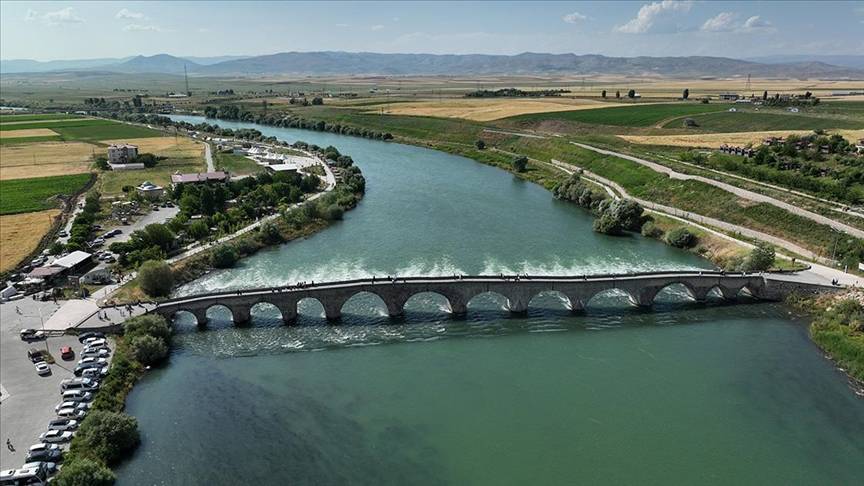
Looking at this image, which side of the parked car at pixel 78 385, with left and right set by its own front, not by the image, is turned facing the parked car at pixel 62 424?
right

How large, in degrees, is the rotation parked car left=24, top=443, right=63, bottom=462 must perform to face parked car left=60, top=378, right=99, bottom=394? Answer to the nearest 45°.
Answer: approximately 90° to its left

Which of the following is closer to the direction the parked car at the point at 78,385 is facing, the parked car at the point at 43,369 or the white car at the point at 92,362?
the white car

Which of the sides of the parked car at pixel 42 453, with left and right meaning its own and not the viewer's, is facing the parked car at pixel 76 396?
left

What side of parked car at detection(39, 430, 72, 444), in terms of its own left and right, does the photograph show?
right

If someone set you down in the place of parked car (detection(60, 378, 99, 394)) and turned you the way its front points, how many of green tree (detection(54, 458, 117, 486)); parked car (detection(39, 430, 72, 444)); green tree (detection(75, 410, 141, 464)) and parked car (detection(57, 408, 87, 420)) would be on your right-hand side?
4

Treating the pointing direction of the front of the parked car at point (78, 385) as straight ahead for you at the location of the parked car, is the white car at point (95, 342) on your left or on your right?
on your left

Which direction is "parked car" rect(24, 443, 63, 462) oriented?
to the viewer's right

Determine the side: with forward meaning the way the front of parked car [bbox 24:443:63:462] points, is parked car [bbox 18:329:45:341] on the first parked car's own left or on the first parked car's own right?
on the first parked car's own left

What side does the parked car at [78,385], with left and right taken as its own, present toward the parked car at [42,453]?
right

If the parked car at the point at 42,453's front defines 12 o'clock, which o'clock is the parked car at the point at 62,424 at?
the parked car at the point at 62,424 is roughly at 10 o'clock from the parked car at the point at 42,453.

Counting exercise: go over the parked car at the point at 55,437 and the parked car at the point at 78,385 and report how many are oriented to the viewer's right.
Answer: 2

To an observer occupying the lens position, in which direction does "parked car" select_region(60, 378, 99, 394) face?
facing to the right of the viewer
